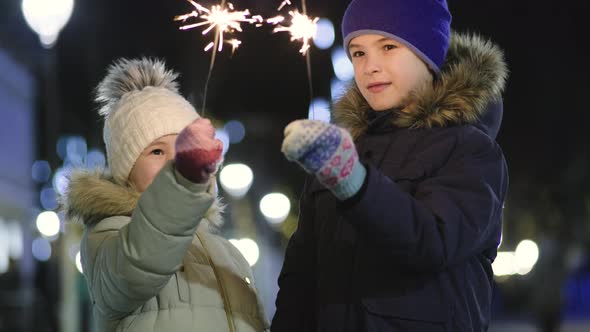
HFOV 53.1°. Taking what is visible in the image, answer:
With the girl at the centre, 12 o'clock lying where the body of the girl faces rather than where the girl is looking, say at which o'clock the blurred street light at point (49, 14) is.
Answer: The blurred street light is roughly at 7 o'clock from the girl.

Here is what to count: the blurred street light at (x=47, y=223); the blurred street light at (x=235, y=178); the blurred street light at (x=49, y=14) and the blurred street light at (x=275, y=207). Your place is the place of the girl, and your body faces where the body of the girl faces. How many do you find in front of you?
0

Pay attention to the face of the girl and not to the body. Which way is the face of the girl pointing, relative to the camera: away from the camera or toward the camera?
toward the camera

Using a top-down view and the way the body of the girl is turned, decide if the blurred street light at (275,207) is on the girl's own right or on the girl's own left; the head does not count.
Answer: on the girl's own left

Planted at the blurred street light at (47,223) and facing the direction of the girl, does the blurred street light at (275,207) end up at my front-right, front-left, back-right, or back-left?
front-left

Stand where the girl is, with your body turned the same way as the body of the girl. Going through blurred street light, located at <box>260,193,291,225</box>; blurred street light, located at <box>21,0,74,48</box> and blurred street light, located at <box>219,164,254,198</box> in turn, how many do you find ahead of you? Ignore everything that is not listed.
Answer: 0

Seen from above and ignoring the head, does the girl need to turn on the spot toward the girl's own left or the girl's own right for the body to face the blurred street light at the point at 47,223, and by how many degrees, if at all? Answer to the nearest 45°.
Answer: approximately 135° to the girl's own left

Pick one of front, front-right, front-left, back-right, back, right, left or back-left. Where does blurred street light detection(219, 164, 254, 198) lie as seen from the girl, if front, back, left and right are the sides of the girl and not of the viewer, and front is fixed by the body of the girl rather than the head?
back-left

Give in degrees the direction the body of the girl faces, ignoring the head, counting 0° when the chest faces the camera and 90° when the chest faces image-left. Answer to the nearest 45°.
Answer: approximately 315°
